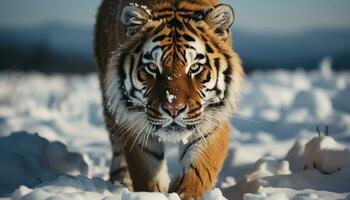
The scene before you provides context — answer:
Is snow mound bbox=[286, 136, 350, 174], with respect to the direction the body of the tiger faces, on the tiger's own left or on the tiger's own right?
on the tiger's own left

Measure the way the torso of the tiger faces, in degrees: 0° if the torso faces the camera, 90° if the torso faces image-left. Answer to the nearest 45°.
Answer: approximately 0°

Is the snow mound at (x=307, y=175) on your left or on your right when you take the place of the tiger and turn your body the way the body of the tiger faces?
on your left

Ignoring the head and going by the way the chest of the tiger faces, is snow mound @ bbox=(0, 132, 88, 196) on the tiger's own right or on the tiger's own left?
on the tiger's own right
